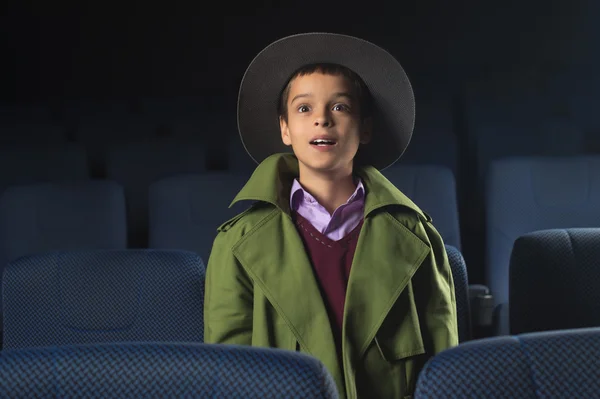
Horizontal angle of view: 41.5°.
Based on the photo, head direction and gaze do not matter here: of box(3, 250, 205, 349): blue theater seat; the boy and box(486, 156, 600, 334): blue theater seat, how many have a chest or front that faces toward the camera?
3

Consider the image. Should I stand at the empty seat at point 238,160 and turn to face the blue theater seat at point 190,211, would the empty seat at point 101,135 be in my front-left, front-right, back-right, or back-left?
back-right

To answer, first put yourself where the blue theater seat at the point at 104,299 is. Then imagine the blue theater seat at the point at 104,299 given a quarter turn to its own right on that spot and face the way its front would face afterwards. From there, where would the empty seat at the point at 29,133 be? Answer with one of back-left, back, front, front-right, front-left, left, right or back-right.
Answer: right

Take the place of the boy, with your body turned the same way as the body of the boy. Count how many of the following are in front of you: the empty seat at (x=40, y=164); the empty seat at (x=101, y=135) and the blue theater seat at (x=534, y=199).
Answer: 0

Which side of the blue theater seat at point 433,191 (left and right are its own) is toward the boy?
front

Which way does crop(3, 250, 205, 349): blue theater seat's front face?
toward the camera

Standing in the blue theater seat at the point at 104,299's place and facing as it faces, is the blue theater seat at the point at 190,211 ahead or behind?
behind

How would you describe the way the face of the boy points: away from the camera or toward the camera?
toward the camera

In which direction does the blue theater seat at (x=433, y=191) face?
toward the camera

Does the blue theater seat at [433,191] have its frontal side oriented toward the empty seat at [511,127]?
no

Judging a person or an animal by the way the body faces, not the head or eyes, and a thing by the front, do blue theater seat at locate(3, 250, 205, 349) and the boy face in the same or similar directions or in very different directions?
same or similar directions

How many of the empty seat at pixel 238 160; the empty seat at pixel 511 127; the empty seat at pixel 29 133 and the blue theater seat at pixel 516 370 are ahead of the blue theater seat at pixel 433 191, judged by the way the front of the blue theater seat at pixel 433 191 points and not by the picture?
1

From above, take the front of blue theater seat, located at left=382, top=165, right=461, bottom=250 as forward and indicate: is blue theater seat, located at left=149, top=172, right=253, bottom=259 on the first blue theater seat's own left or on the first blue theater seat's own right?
on the first blue theater seat's own right

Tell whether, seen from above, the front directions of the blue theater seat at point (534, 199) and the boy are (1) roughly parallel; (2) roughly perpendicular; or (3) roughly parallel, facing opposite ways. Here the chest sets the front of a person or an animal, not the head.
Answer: roughly parallel

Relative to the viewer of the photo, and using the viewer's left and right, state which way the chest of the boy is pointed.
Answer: facing the viewer

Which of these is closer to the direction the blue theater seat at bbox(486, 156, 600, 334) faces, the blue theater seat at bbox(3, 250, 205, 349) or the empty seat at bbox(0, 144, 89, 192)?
the blue theater seat
